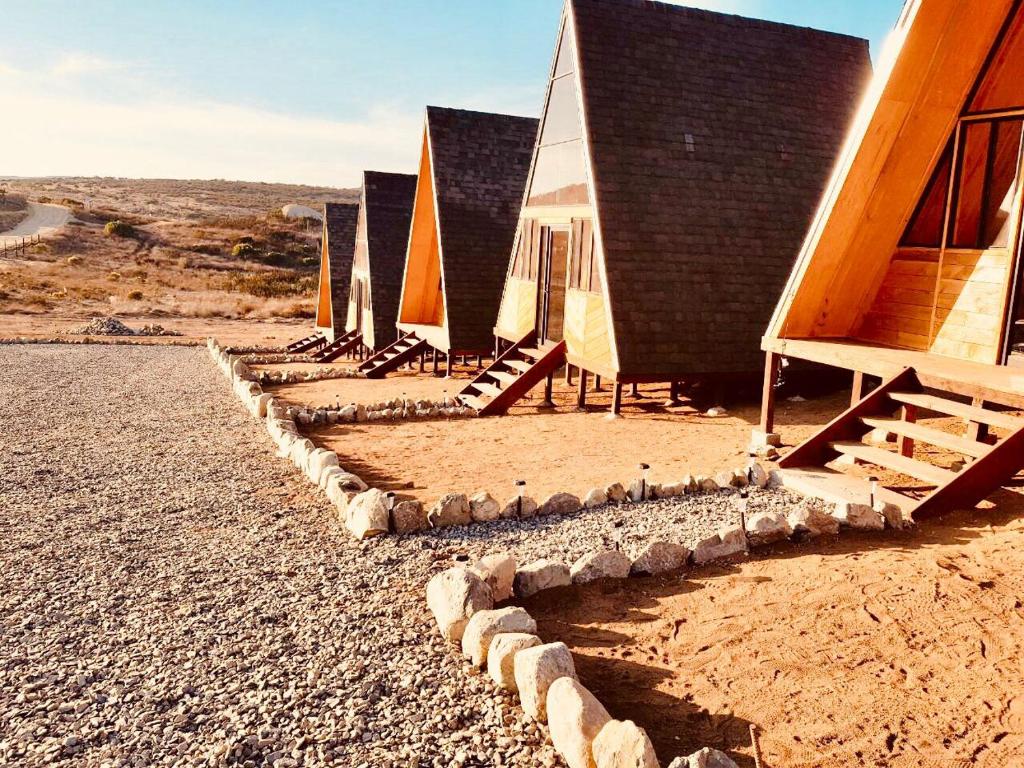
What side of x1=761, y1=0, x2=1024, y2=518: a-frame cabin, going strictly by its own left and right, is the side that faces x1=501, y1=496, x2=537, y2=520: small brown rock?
front

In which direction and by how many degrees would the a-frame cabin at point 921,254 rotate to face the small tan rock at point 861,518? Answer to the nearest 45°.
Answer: approximately 45° to its left

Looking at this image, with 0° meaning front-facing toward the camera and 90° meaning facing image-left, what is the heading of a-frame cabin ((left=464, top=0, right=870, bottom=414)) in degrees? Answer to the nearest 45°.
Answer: approximately 45°

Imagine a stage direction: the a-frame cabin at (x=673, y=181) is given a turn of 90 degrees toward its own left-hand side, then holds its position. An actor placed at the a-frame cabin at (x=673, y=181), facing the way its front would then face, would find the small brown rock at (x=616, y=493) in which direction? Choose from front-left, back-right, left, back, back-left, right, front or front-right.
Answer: front-right

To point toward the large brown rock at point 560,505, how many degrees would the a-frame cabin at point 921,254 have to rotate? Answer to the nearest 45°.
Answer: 0° — it already faces it

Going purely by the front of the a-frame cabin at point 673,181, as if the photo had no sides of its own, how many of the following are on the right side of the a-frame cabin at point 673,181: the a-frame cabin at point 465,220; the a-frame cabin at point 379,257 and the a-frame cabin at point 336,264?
3

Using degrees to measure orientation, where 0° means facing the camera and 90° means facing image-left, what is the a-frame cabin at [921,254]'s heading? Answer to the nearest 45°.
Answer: approximately 45°

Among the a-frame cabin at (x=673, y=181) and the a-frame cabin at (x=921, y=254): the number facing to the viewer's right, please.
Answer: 0

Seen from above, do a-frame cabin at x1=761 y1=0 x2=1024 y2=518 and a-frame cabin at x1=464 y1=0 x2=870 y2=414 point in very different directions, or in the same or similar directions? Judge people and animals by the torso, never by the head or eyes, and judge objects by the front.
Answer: same or similar directions

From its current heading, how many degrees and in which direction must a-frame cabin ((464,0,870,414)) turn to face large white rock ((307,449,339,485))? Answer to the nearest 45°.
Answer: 0° — it already faces it

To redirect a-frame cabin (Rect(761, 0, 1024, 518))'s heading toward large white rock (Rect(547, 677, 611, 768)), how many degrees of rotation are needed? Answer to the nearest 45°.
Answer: approximately 45° to its left

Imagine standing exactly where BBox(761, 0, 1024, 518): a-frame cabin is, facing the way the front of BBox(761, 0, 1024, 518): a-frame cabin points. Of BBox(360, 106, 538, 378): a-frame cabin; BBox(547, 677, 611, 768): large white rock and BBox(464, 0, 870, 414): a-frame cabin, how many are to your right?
2

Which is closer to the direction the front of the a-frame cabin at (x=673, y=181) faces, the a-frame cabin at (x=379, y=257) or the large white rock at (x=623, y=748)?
the large white rock

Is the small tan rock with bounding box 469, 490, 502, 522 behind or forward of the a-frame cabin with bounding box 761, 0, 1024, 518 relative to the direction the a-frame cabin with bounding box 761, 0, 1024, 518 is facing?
forward

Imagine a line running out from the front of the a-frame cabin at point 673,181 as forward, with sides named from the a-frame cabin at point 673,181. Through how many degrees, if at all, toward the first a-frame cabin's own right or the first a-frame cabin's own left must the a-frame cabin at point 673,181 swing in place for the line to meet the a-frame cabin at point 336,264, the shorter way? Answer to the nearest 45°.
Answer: approximately 90° to the first a-frame cabin's own right

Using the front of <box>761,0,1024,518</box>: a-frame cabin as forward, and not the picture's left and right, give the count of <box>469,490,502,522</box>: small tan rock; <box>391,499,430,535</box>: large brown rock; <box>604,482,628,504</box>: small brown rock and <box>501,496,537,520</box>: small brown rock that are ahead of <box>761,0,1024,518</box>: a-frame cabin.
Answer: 4

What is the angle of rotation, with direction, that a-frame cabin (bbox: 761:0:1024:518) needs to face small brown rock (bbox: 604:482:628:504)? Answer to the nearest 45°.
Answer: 0° — it already faces it

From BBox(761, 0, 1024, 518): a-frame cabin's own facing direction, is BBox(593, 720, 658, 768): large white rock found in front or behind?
in front
